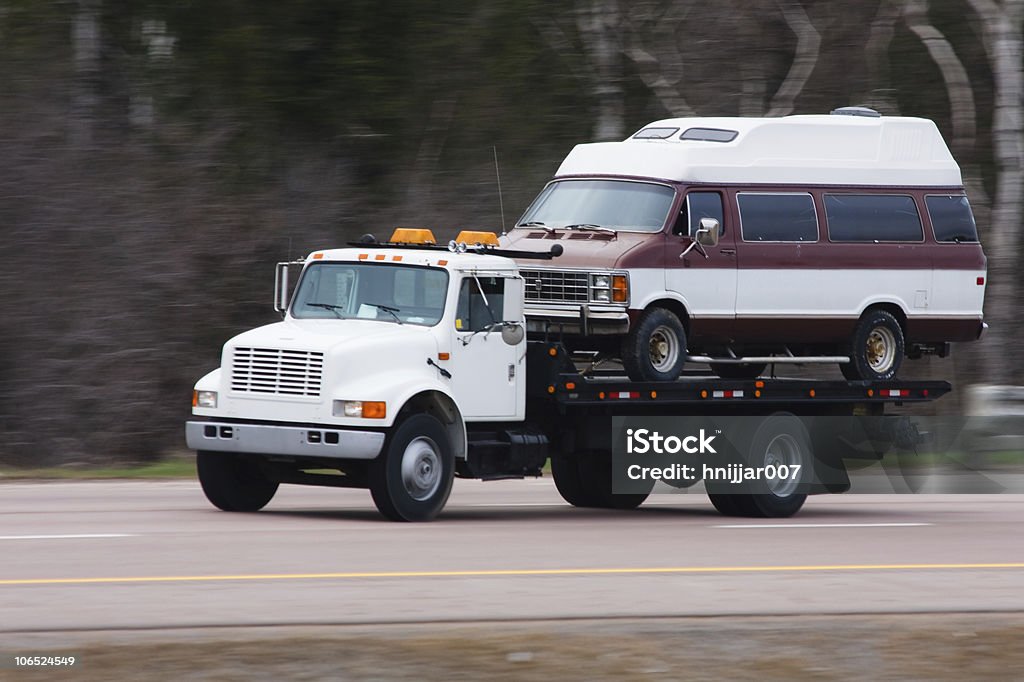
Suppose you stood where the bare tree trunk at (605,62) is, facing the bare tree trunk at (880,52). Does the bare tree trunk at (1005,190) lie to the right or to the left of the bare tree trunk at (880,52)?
right

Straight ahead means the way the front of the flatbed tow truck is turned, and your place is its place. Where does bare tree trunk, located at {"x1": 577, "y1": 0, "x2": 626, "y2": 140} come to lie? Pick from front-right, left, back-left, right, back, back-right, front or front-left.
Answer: back-right

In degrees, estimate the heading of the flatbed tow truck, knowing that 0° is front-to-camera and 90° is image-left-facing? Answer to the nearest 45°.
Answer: approximately 45°

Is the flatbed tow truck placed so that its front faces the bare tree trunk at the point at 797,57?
no

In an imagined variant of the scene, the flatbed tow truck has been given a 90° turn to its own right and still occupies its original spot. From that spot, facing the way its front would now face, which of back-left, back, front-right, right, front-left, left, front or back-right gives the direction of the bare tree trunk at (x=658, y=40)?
front-right

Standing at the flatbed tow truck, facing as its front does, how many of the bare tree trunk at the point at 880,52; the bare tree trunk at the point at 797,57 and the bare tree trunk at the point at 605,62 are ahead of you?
0

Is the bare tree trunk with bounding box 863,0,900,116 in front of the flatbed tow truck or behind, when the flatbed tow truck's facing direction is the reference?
behind

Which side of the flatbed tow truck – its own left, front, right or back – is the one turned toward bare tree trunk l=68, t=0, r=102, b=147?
right
